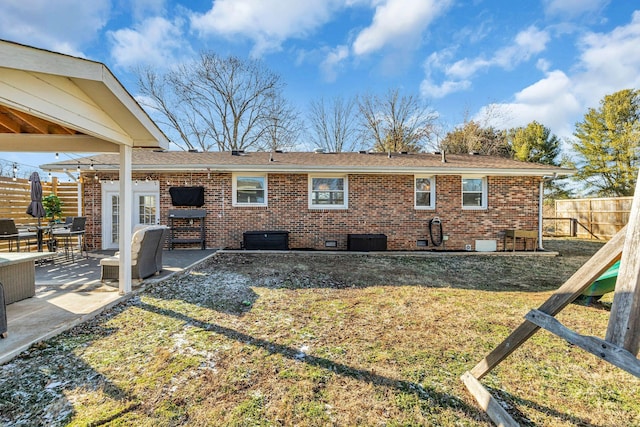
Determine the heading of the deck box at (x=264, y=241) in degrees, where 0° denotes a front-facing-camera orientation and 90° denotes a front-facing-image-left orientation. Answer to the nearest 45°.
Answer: approximately 0°

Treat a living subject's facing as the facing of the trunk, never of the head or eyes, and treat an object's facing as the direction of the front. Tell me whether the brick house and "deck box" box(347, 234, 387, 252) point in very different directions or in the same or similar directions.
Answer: very different directions

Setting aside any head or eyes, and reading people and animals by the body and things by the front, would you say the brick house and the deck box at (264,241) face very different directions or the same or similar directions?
very different directions

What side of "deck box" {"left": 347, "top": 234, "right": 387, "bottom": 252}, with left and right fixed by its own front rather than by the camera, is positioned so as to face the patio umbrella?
right

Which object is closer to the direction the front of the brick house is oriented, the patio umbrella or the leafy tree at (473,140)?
the leafy tree

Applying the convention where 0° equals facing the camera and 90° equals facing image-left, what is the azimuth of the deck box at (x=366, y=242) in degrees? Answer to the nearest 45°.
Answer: approximately 0°

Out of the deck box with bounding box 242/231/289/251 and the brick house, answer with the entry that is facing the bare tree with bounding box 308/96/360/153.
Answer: the brick house

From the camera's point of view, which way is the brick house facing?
away from the camera

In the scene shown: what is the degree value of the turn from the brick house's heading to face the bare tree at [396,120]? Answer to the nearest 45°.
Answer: approximately 45° to its right

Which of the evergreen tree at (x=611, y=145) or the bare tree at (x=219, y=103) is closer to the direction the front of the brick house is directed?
the bare tree

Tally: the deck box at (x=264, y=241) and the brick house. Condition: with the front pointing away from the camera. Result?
1
